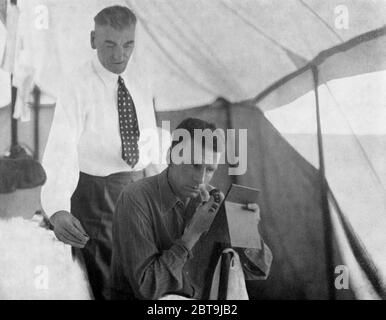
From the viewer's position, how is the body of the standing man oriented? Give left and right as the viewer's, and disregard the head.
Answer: facing the viewer and to the right of the viewer

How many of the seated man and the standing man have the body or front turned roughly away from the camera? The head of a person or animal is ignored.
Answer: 0

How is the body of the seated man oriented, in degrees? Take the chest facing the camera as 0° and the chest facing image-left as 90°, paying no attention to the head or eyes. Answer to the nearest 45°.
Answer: approximately 315°
